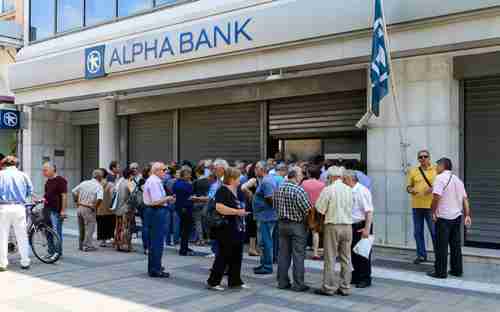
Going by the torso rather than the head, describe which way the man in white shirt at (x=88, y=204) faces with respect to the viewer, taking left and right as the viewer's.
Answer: facing away from the viewer and to the right of the viewer

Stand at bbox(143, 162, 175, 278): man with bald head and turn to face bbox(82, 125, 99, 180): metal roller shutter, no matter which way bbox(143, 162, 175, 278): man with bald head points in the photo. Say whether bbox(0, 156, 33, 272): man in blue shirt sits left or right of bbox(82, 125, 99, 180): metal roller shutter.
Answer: left

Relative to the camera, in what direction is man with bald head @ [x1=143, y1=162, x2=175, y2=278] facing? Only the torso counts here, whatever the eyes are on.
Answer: to the viewer's right

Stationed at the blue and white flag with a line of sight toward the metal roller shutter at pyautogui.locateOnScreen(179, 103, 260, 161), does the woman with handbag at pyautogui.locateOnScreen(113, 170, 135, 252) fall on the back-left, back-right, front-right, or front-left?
front-left

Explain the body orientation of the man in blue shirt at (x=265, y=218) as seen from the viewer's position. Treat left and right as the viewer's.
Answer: facing to the left of the viewer

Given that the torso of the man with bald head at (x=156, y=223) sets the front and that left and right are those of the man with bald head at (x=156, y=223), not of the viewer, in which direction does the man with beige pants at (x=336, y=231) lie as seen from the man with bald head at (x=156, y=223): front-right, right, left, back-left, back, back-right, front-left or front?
front-right

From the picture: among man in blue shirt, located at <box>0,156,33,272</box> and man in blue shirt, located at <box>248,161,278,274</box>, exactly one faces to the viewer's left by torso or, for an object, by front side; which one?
man in blue shirt, located at <box>248,161,278,274</box>
